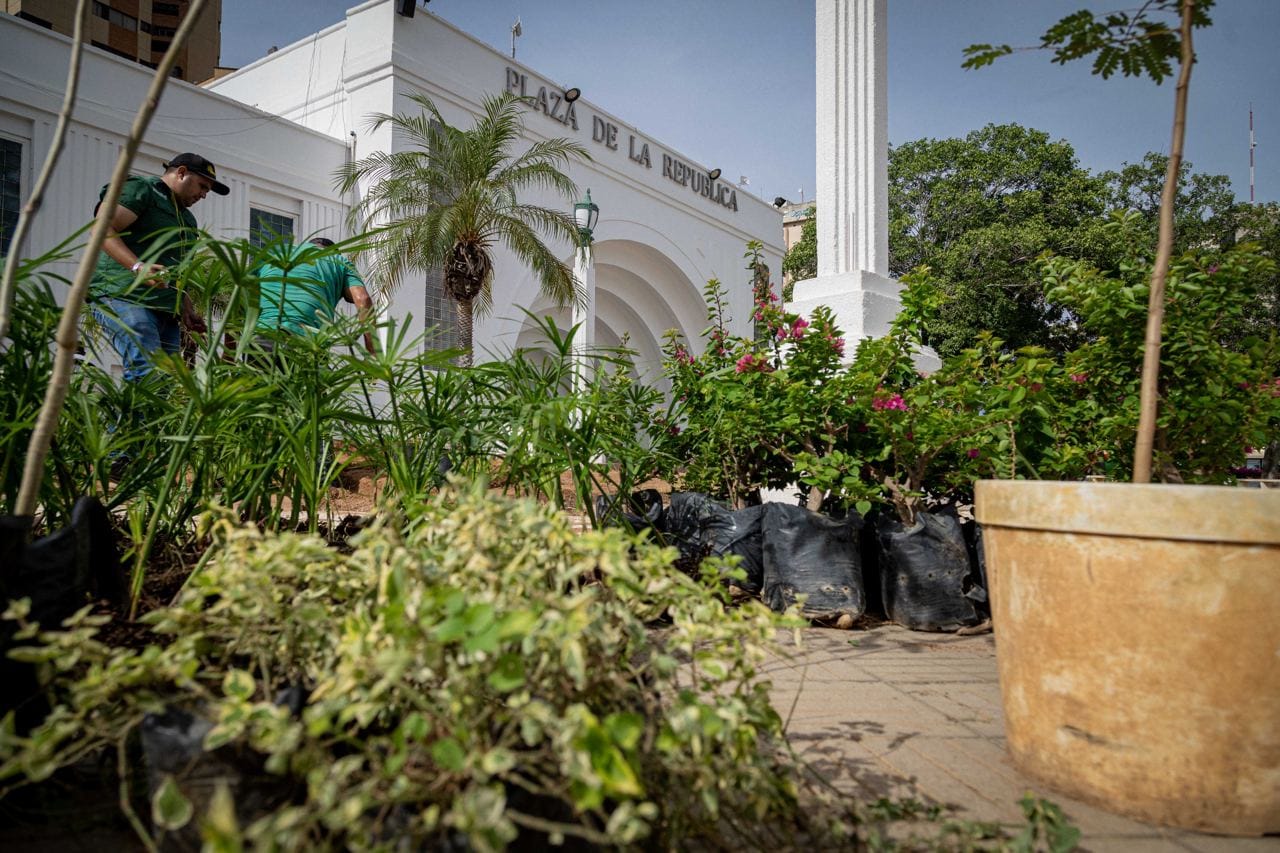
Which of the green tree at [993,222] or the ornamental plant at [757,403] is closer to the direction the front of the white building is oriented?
the ornamental plant

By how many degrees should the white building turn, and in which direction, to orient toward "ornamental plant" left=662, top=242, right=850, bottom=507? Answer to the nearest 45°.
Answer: approximately 45° to its right

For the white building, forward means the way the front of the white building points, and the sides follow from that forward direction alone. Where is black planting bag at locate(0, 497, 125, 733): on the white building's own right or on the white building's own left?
on the white building's own right

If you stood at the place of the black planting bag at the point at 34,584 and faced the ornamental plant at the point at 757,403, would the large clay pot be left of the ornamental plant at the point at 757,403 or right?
right

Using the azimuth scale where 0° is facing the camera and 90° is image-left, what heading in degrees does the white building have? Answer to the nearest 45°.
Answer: approximately 315°

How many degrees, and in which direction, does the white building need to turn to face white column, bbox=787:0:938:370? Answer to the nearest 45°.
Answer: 0° — it already faces it

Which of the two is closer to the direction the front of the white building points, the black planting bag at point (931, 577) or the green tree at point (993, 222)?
the black planting bag

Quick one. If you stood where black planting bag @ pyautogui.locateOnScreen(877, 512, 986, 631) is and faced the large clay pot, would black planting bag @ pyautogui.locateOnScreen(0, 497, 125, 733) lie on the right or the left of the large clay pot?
right
